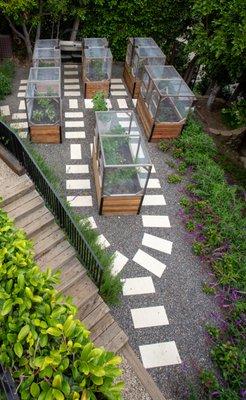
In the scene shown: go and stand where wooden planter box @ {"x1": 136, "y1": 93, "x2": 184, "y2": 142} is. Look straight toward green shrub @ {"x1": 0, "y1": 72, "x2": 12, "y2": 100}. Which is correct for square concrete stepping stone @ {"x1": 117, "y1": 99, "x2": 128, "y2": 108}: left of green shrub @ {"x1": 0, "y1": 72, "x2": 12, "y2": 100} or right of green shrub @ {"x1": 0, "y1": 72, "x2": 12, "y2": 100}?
right
